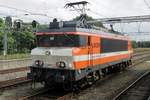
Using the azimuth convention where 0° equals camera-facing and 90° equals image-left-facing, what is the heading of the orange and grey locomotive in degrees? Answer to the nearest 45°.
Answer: approximately 45°
